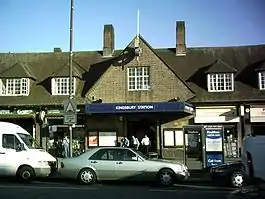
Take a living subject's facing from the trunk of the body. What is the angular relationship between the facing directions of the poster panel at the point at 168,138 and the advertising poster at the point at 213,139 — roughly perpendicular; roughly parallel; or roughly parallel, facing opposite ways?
roughly parallel

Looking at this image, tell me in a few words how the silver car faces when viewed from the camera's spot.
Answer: facing to the right of the viewer

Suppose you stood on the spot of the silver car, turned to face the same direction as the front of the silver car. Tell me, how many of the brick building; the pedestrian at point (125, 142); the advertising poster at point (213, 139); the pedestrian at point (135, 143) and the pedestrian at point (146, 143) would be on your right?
0

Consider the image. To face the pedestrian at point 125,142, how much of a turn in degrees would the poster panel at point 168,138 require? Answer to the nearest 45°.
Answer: approximately 90° to its right

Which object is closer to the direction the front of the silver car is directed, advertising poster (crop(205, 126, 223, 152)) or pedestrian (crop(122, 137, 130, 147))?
the advertising poster

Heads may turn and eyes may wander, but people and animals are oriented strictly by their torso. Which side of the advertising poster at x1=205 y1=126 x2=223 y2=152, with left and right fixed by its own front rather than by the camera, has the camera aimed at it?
front

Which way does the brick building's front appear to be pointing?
toward the camera

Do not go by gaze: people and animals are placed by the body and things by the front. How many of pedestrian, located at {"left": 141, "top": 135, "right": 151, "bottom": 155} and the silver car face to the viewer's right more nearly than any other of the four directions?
1

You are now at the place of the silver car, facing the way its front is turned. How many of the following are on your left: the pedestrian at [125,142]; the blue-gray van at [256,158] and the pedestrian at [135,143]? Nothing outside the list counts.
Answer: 2

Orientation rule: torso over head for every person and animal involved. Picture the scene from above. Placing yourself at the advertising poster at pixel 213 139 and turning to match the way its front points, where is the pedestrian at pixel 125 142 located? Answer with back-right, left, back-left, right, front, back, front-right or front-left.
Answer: back-right

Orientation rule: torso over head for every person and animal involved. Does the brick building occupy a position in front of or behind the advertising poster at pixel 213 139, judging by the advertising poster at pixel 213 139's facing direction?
behind

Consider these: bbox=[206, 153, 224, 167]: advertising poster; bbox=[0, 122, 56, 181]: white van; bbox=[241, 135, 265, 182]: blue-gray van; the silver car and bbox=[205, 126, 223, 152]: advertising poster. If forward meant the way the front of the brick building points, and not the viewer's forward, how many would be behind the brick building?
0

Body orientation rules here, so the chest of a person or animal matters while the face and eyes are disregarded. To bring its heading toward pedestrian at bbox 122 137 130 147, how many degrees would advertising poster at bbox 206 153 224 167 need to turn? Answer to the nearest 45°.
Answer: approximately 135° to its right

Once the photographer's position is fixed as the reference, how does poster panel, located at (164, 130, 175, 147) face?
facing the viewer

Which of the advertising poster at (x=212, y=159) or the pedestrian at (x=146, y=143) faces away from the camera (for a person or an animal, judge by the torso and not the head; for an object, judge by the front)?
the pedestrian

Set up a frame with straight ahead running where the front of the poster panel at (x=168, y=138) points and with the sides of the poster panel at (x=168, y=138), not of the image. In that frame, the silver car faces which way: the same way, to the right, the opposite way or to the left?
to the left
